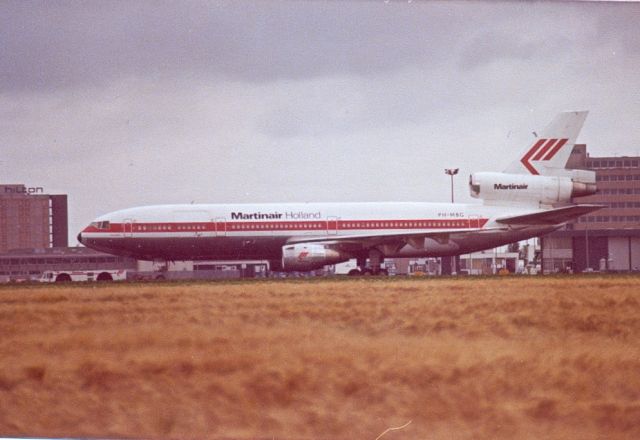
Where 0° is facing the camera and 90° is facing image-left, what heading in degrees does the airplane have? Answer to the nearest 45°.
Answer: approximately 90°
